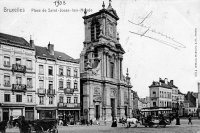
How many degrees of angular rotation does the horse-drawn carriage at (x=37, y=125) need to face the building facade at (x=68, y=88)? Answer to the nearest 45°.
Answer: approximately 90° to its right

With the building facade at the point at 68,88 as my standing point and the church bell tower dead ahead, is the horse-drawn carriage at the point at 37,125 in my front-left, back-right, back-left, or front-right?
back-right

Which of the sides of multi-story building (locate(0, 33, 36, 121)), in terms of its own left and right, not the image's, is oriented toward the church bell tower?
left

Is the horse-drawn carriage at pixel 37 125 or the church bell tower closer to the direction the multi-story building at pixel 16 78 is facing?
the horse-drawn carriage

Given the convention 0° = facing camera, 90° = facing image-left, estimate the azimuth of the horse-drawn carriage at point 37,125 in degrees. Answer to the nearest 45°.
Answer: approximately 90°

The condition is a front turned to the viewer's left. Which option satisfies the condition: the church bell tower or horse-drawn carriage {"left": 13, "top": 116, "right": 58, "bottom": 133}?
the horse-drawn carriage

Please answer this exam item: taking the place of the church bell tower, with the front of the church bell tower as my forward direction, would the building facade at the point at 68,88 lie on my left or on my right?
on my right

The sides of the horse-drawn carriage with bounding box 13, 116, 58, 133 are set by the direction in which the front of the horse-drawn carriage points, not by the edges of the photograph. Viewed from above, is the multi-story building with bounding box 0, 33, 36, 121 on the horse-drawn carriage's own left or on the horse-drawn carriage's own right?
on the horse-drawn carriage's own right

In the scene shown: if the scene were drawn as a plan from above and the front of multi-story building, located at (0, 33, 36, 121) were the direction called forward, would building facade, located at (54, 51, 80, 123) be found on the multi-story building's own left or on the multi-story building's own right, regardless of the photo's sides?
on the multi-story building's own left

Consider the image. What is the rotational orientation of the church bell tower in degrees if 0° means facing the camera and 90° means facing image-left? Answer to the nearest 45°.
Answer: approximately 315°

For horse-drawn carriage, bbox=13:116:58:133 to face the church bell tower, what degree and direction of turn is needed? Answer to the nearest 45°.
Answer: approximately 90° to its right
